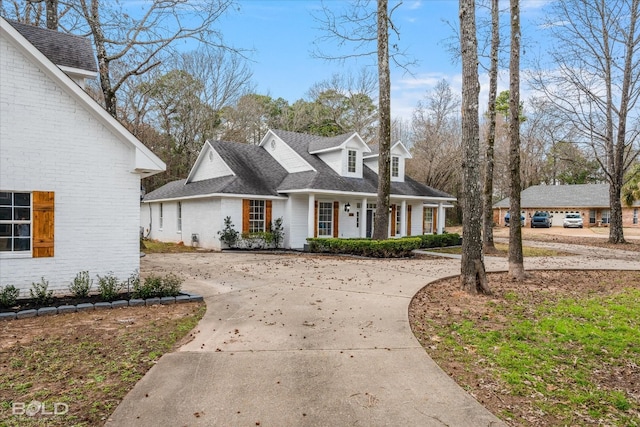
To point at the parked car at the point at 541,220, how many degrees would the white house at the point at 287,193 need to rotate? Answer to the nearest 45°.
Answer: approximately 90° to its left

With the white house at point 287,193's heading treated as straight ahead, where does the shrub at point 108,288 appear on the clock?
The shrub is roughly at 2 o'clock from the white house.

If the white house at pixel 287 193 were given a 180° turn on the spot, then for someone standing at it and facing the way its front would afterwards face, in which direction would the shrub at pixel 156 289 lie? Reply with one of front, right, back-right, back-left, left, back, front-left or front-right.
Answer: back-left

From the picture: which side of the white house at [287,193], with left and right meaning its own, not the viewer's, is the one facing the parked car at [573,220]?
left

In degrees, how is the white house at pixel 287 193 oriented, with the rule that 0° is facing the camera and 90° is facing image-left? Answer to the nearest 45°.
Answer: approximately 315°
